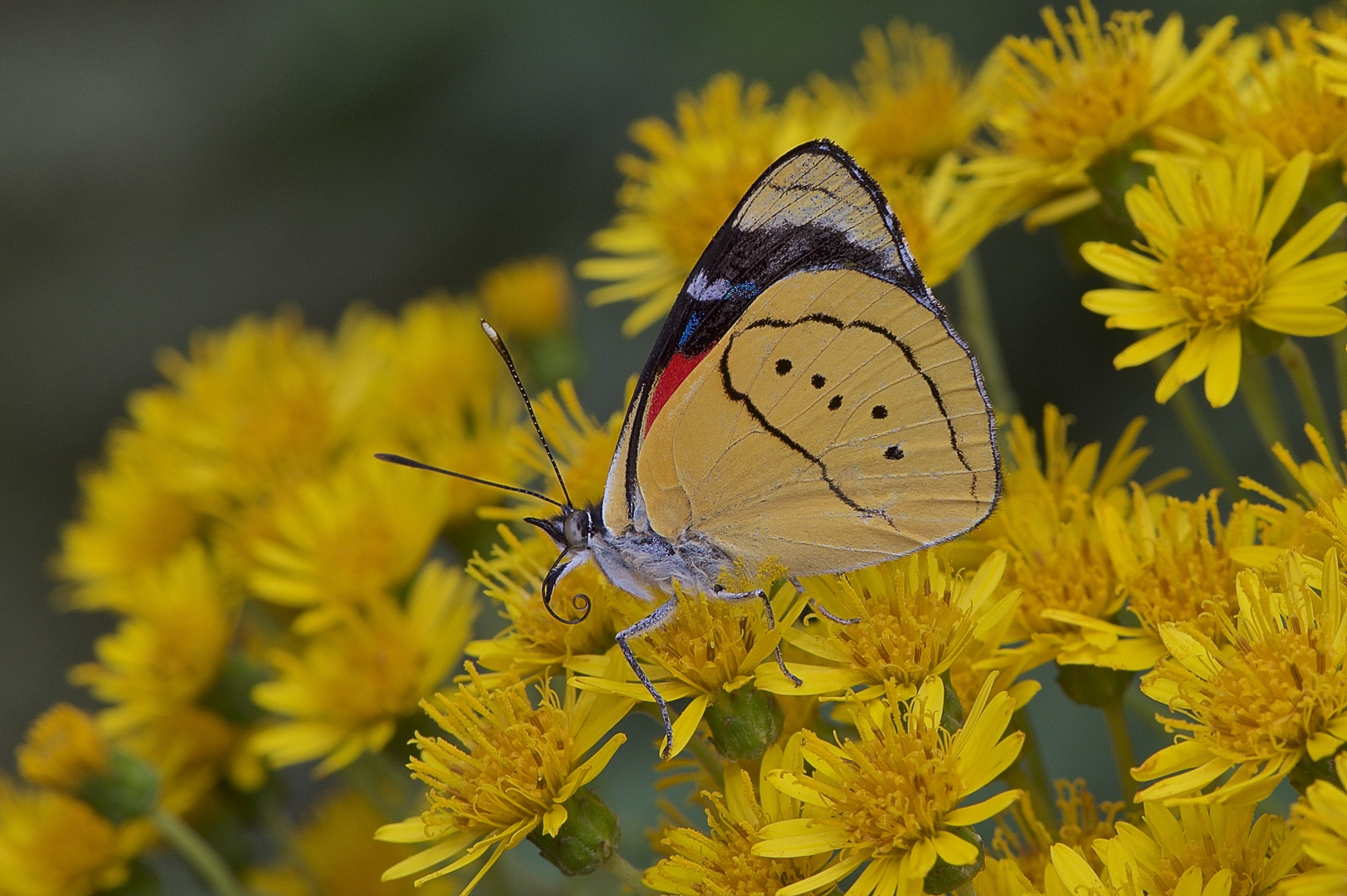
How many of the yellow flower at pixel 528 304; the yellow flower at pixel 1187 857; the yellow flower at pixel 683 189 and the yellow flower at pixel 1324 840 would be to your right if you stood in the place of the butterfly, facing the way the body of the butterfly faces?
2

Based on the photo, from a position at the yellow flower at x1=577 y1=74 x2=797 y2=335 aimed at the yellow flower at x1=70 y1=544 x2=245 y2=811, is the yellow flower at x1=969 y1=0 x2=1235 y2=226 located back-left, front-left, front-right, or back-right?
back-left

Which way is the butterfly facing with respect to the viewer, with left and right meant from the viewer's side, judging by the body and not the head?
facing to the left of the viewer

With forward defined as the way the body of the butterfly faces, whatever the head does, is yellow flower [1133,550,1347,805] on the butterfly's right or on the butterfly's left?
on the butterfly's left

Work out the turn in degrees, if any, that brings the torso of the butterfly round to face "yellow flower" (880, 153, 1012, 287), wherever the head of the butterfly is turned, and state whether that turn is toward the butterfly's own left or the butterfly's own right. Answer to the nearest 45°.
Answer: approximately 135° to the butterfly's own right

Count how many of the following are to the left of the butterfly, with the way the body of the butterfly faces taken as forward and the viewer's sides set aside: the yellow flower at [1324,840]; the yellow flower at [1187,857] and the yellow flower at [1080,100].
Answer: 2
